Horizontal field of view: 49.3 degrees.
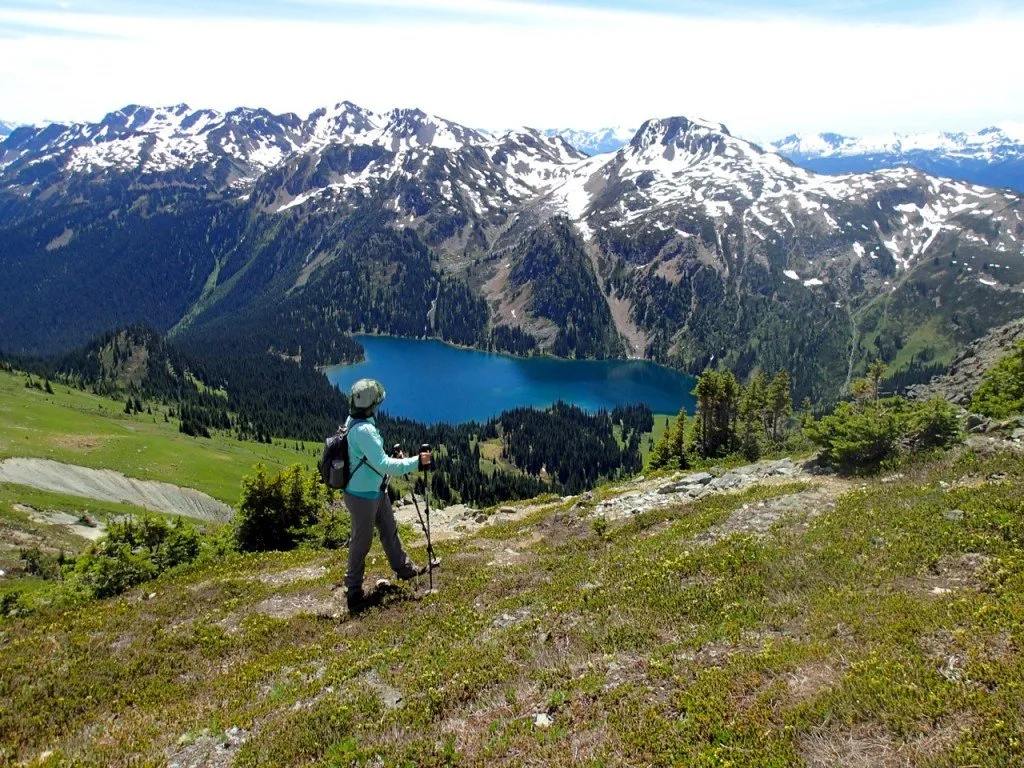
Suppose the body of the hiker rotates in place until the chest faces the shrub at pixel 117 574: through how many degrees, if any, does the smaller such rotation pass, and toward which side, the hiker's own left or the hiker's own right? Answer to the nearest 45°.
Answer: approximately 135° to the hiker's own left

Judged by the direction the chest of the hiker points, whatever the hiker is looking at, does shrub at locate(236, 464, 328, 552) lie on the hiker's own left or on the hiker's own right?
on the hiker's own left

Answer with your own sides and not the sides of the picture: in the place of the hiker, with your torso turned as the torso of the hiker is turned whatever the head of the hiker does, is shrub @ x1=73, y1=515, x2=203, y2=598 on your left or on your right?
on your left

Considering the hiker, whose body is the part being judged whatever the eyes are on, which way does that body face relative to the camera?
to the viewer's right
